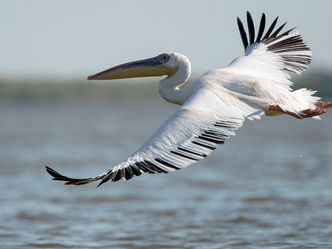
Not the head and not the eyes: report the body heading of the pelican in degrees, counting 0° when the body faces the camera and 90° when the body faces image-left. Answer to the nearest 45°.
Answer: approximately 90°
